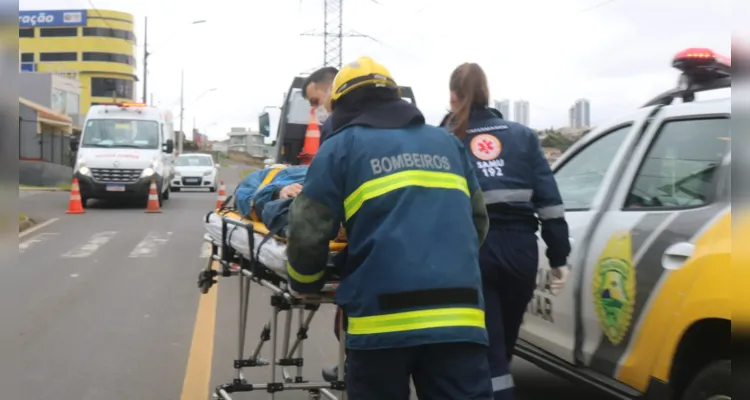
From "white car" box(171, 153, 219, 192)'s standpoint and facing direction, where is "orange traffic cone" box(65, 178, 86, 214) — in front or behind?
in front

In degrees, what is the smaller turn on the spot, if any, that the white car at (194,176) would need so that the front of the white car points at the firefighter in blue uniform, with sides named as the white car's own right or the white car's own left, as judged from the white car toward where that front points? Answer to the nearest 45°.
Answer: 0° — it already faces them

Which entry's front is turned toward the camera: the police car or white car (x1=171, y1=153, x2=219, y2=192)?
the white car

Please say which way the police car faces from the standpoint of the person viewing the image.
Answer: facing away from the viewer and to the left of the viewer

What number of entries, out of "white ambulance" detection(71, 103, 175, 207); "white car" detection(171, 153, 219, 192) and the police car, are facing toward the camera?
2

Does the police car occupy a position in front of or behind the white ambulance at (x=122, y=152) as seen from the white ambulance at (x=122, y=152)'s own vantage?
in front

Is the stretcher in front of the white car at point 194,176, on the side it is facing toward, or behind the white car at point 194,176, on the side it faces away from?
in front

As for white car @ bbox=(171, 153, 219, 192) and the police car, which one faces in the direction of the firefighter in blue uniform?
the white car

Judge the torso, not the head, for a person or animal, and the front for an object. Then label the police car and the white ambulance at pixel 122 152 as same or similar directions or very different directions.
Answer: very different directions

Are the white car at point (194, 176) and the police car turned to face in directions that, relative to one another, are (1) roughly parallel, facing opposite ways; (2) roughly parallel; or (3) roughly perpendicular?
roughly parallel, facing opposite ways

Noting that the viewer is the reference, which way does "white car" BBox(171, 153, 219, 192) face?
facing the viewer

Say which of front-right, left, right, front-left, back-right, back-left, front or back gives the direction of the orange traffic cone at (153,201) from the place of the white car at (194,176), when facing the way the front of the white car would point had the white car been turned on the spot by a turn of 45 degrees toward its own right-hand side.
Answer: front-left

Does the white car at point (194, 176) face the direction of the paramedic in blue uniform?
yes

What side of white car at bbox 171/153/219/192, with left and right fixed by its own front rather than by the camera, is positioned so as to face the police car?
front

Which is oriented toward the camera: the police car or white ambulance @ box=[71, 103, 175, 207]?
the white ambulance

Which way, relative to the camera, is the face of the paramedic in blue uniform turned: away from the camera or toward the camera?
away from the camera

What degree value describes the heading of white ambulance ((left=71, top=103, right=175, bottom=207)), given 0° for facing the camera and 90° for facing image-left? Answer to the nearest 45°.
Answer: approximately 0°
